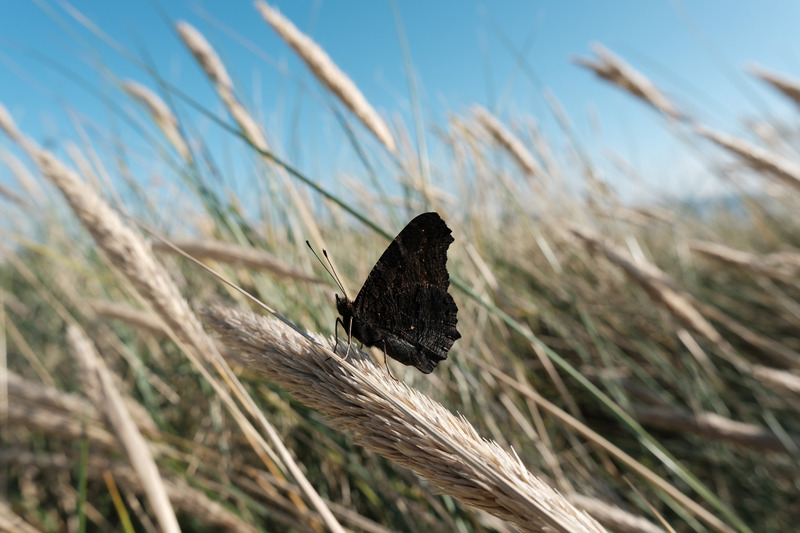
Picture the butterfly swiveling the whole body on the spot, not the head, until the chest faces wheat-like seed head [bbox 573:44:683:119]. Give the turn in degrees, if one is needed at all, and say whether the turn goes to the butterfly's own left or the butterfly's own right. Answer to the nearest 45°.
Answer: approximately 90° to the butterfly's own right

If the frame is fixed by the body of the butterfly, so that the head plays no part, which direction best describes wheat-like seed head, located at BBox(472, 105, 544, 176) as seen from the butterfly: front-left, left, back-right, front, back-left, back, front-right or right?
right

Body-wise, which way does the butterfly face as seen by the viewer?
to the viewer's left

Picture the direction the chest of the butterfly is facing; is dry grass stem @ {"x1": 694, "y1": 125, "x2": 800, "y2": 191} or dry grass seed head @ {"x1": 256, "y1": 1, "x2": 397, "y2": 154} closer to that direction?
the dry grass seed head

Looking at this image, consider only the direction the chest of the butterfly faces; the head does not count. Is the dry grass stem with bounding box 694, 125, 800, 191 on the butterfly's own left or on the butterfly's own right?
on the butterfly's own right

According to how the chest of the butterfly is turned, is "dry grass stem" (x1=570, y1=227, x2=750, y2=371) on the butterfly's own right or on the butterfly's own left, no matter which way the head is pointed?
on the butterfly's own right
